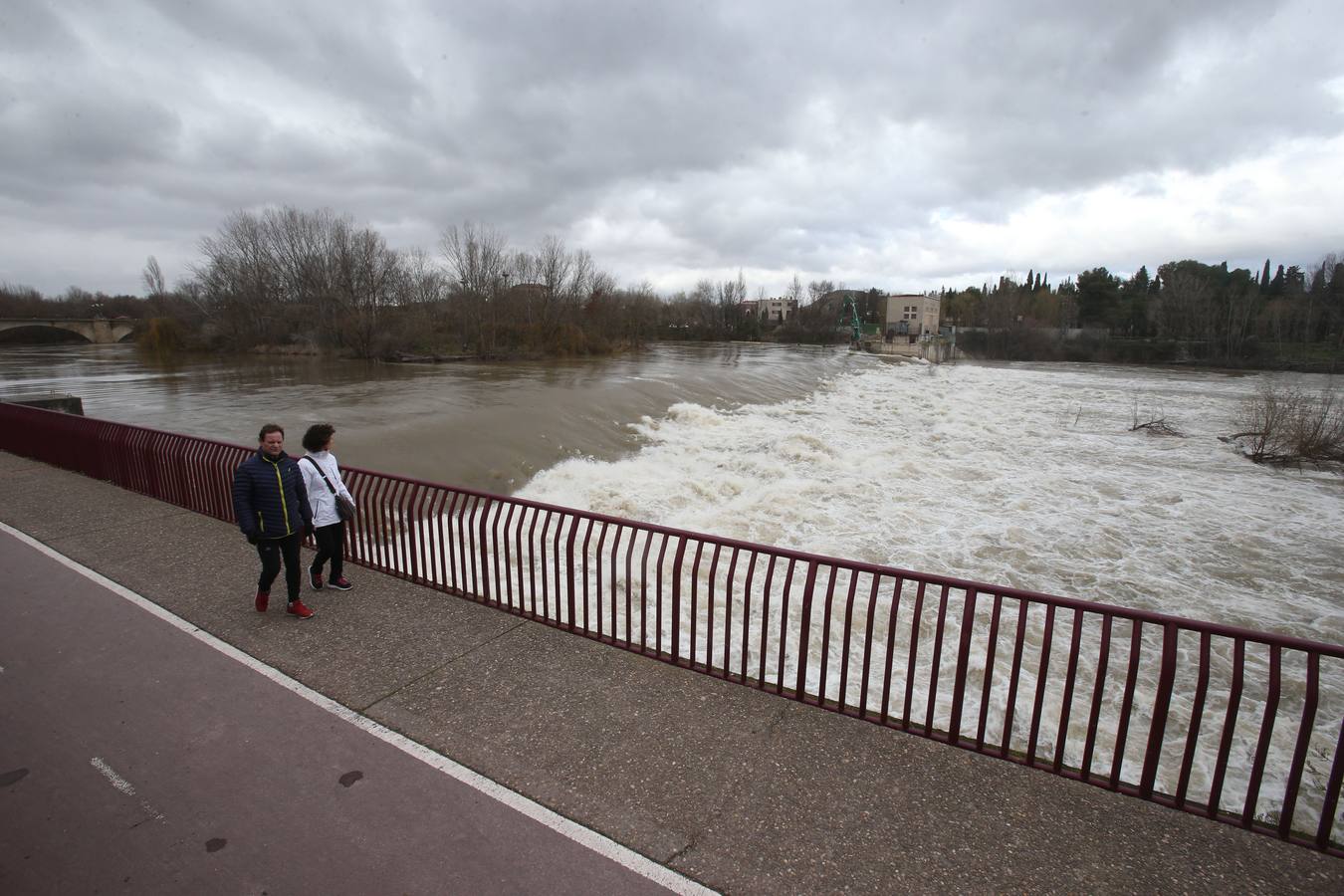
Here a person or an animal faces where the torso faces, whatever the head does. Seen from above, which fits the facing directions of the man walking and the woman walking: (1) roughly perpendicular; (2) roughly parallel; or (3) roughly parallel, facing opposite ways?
roughly parallel

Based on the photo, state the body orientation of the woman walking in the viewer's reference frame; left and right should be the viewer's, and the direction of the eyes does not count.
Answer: facing the viewer and to the right of the viewer

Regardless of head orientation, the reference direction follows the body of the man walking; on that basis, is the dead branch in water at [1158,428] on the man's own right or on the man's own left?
on the man's own left

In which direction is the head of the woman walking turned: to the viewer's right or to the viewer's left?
to the viewer's right
